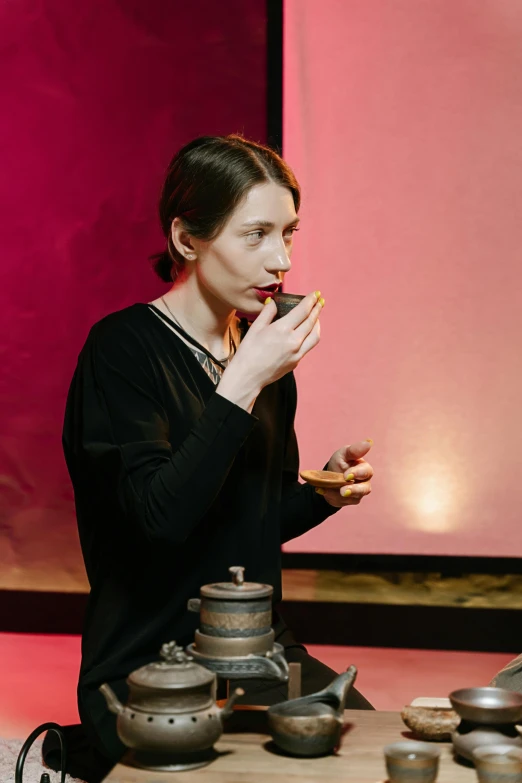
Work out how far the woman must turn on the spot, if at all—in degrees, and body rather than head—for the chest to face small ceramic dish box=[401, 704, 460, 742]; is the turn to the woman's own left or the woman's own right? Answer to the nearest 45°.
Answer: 0° — they already face it

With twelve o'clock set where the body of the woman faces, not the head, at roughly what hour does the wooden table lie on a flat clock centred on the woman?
The wooden table is roughly at 1 o'clock from the woman.

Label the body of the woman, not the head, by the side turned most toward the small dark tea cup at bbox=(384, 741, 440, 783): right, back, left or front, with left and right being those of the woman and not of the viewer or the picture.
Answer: front

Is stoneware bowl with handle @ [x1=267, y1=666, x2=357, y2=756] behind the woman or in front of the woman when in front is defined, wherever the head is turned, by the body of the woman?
in front

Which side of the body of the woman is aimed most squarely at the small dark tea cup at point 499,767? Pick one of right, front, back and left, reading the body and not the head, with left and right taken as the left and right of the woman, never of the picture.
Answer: front

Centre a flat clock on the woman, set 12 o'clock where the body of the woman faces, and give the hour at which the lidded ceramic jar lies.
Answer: The lidded ceramic jar is roughly at 1 o'clock from the woman.

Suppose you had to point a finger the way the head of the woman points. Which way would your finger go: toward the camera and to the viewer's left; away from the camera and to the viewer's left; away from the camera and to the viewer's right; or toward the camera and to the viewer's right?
toward the camera and to the viewer's right

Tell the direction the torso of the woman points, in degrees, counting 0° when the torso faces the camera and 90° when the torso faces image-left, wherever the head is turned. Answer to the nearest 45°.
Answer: approximately 315°
